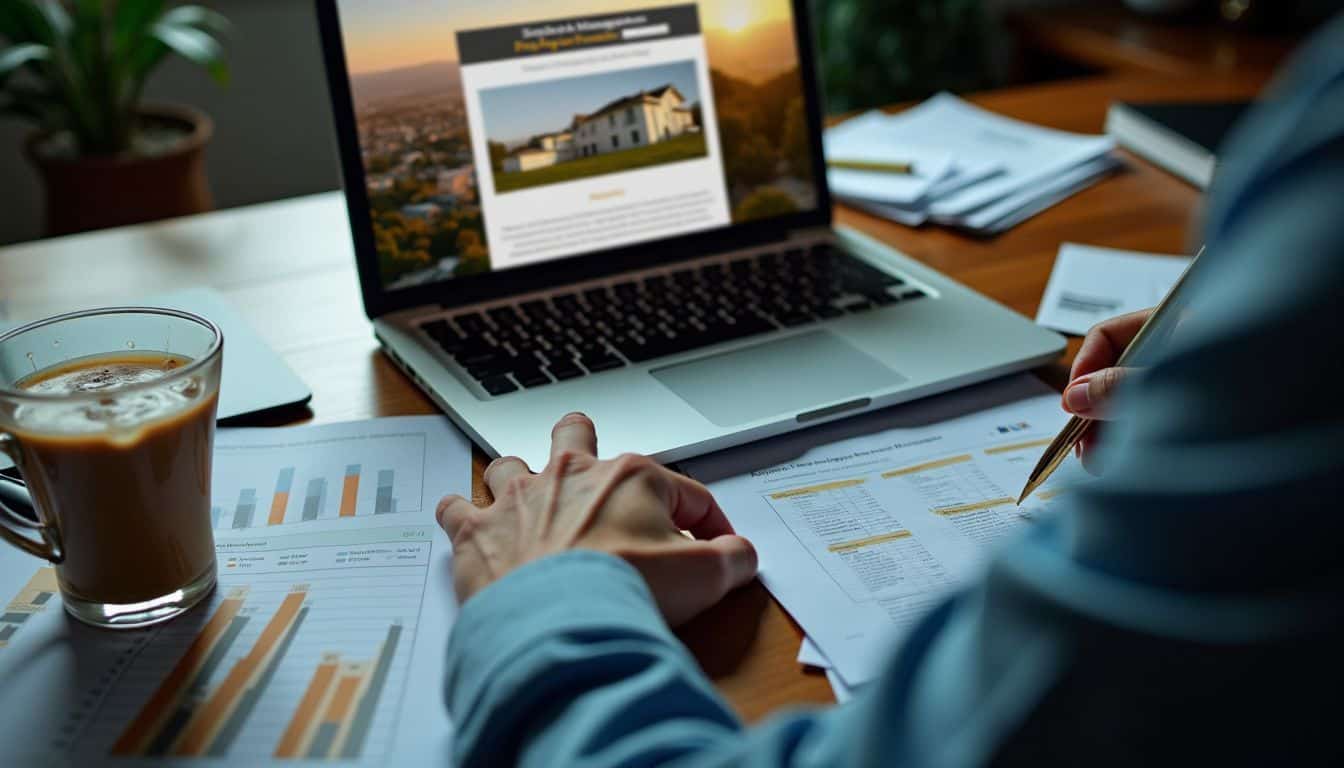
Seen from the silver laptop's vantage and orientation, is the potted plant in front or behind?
behind

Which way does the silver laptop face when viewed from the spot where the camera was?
facing the viewer and to the right of the viewer

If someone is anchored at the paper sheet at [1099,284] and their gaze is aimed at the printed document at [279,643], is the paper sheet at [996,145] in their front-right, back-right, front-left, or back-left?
back-right
